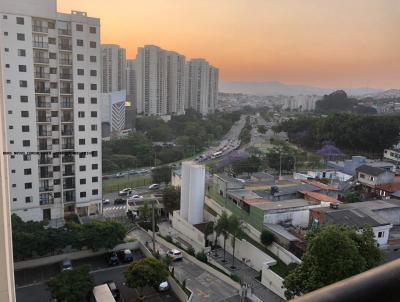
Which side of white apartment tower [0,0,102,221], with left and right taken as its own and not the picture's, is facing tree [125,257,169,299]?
front

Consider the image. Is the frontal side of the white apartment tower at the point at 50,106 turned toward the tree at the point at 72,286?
yes

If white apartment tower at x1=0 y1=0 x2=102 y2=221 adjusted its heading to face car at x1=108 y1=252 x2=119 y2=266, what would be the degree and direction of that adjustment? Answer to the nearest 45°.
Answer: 0° — it already faces it

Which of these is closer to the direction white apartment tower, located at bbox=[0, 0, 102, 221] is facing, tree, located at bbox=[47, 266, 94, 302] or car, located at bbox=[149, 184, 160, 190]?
the tree

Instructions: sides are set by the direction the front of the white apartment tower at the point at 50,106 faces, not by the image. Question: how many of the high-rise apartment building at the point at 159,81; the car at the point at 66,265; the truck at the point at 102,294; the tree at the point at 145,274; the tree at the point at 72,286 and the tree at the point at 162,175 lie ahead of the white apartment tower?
4

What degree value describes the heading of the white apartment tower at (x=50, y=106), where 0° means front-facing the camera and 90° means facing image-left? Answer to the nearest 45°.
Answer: approximately 0°

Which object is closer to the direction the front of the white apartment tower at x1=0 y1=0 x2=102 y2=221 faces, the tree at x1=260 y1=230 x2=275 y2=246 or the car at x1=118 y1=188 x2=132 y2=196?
the tree

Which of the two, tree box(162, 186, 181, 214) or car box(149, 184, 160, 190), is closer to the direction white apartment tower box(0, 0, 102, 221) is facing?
the tree

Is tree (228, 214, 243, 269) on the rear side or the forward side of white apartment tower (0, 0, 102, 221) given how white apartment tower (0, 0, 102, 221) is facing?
on the forward side

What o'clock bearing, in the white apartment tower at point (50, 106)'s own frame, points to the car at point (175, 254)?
The car is roughly at 11 o'clock from the white apartment tower.

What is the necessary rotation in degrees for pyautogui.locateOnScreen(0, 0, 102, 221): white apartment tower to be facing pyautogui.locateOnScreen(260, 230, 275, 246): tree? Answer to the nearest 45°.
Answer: approximately 45° to its left

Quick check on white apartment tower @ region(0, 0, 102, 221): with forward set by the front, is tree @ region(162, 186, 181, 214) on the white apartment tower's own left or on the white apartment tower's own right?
on the white apartment tower's own left

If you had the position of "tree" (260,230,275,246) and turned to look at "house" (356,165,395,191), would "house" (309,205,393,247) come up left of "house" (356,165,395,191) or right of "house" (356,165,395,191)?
right

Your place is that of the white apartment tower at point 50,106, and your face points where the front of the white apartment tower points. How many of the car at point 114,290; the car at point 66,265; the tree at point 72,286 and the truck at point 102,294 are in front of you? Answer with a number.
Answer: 4

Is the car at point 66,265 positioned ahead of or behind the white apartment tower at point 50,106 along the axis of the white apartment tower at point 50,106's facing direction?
ahead

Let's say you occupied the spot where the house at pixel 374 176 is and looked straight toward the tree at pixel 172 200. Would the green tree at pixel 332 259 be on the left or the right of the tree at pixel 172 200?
left

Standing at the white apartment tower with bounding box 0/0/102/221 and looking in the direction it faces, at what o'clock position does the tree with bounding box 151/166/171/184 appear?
The tree is roughly at 8 o'clock from the white apartment tower.
